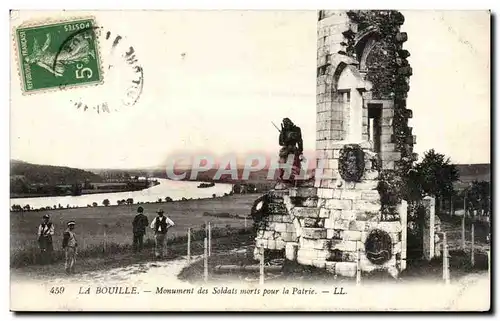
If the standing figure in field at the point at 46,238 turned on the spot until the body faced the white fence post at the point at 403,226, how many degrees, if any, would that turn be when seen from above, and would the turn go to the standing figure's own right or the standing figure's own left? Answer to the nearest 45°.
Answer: approximately 90° to the standing figure's own left

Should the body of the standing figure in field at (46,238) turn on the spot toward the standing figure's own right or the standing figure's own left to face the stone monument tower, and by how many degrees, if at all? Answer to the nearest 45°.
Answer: approximately 90° to the standing figure's own left

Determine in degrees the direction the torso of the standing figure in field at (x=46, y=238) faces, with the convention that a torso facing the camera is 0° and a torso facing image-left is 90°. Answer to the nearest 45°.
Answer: approximately 0°
